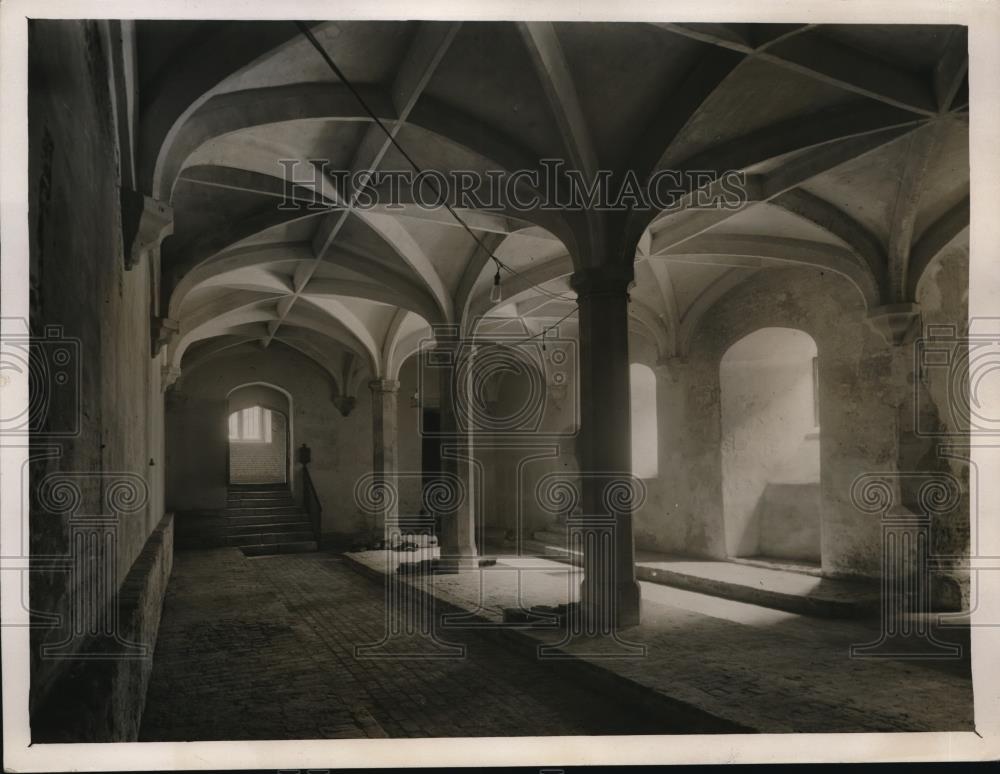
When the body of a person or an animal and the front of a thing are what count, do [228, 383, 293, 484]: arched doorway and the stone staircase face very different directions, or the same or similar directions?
same or similar directions

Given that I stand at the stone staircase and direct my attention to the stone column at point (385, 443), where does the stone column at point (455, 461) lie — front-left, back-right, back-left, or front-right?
front-right

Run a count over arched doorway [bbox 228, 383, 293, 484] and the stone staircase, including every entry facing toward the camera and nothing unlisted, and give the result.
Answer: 2

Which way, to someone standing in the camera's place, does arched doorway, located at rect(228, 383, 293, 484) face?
facing the viewer

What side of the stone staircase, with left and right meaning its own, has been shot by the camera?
front

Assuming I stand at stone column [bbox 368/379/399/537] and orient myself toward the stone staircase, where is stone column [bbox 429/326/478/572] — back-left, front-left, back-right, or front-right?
back-left

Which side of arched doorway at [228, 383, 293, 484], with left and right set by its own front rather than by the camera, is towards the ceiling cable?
front

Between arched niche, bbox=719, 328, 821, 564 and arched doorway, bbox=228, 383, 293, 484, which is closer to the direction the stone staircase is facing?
the arched niche

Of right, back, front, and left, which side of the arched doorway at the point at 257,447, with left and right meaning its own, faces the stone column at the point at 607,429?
front

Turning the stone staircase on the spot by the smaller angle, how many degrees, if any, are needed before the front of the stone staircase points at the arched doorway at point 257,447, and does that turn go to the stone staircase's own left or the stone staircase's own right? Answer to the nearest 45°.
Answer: approximately 180°

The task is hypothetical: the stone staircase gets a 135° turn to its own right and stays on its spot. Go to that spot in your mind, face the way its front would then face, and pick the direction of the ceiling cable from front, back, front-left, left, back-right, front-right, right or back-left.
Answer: back-left

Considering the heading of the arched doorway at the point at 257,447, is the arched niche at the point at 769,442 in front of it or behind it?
in front

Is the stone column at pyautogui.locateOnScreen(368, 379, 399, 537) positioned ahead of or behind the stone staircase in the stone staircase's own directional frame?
ahead
